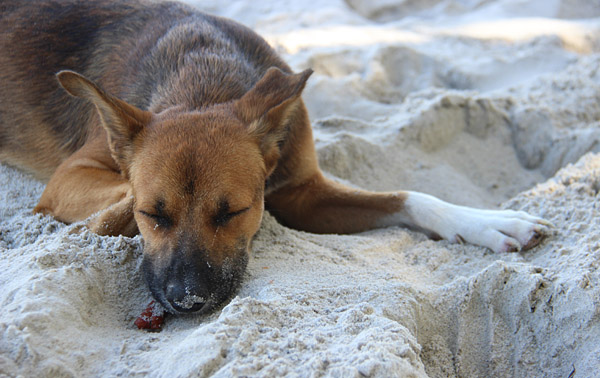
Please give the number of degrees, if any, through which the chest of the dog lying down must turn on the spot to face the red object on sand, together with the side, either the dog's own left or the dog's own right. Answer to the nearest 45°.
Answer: approximately 45° to the dog's own right

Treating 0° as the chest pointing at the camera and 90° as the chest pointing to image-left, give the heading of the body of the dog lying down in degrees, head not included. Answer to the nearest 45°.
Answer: approximately 315°
